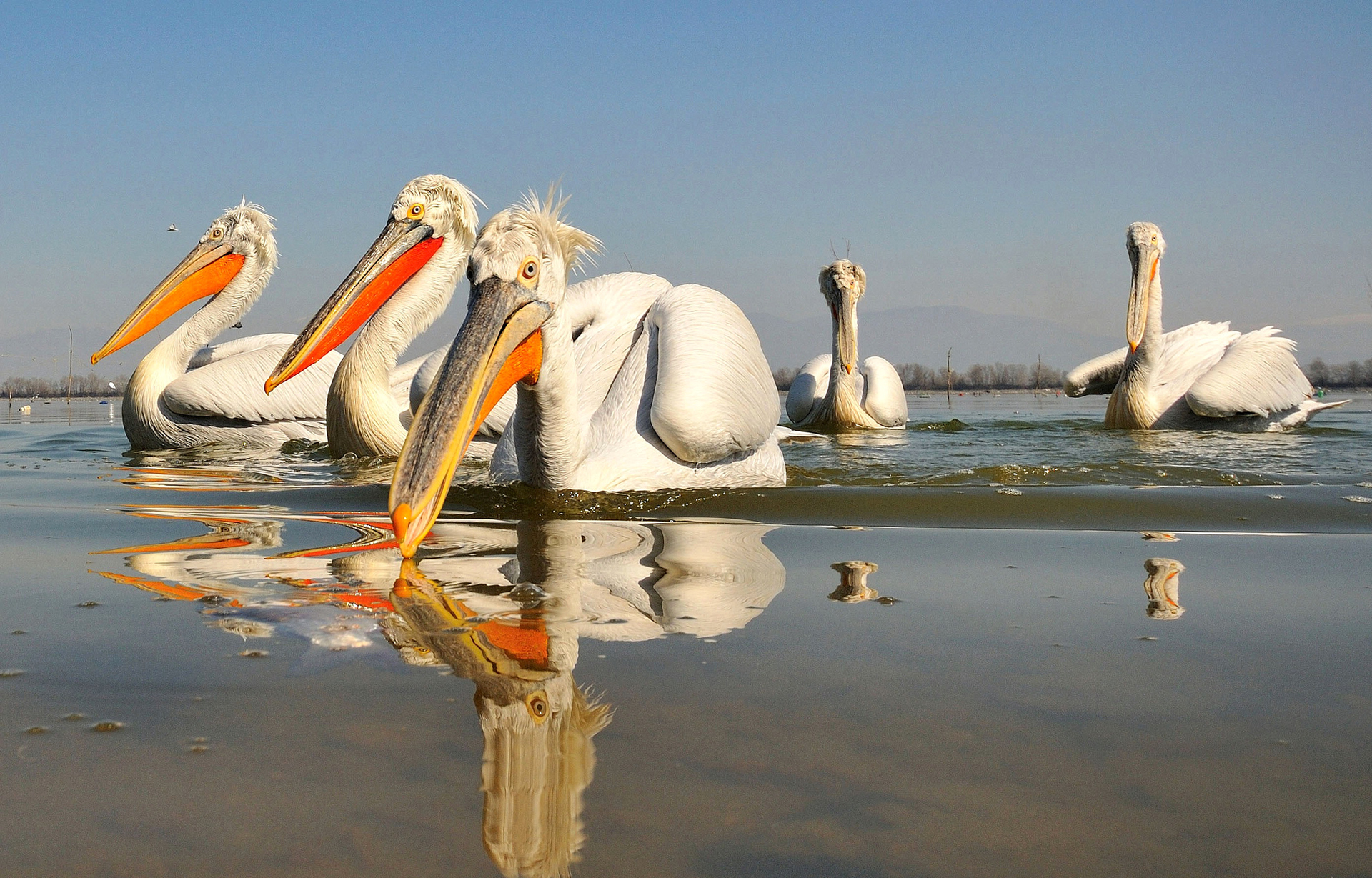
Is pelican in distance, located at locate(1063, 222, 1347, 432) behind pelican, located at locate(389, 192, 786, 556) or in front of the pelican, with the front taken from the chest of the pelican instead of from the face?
behind

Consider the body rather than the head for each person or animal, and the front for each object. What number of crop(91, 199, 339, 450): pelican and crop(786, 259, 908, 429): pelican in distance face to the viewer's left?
1

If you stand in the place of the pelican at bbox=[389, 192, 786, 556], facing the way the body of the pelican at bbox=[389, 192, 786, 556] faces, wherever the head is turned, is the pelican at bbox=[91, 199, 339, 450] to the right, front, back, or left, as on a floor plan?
right

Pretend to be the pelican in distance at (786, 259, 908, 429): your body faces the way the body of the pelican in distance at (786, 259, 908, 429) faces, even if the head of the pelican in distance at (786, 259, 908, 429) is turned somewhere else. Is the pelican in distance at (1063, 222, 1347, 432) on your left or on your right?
on your left

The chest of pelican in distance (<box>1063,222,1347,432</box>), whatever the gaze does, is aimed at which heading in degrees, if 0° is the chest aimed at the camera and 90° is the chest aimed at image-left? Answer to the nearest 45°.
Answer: approximately 45°

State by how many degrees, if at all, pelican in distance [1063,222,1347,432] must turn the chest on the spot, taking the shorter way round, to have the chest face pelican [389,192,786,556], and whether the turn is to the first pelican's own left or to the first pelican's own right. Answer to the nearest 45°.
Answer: approximately 45° to the first pelican's own left

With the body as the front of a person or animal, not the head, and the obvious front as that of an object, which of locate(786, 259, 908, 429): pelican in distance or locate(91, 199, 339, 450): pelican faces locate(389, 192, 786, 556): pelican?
the pelican in distance

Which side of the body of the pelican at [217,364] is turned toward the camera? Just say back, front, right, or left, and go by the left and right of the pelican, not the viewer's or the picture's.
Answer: left

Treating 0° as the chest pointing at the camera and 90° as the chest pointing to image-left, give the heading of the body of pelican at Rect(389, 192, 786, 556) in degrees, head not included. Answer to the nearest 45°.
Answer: approximately 45°

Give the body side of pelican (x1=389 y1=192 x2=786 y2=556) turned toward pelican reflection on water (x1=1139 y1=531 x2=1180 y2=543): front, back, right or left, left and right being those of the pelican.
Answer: left
